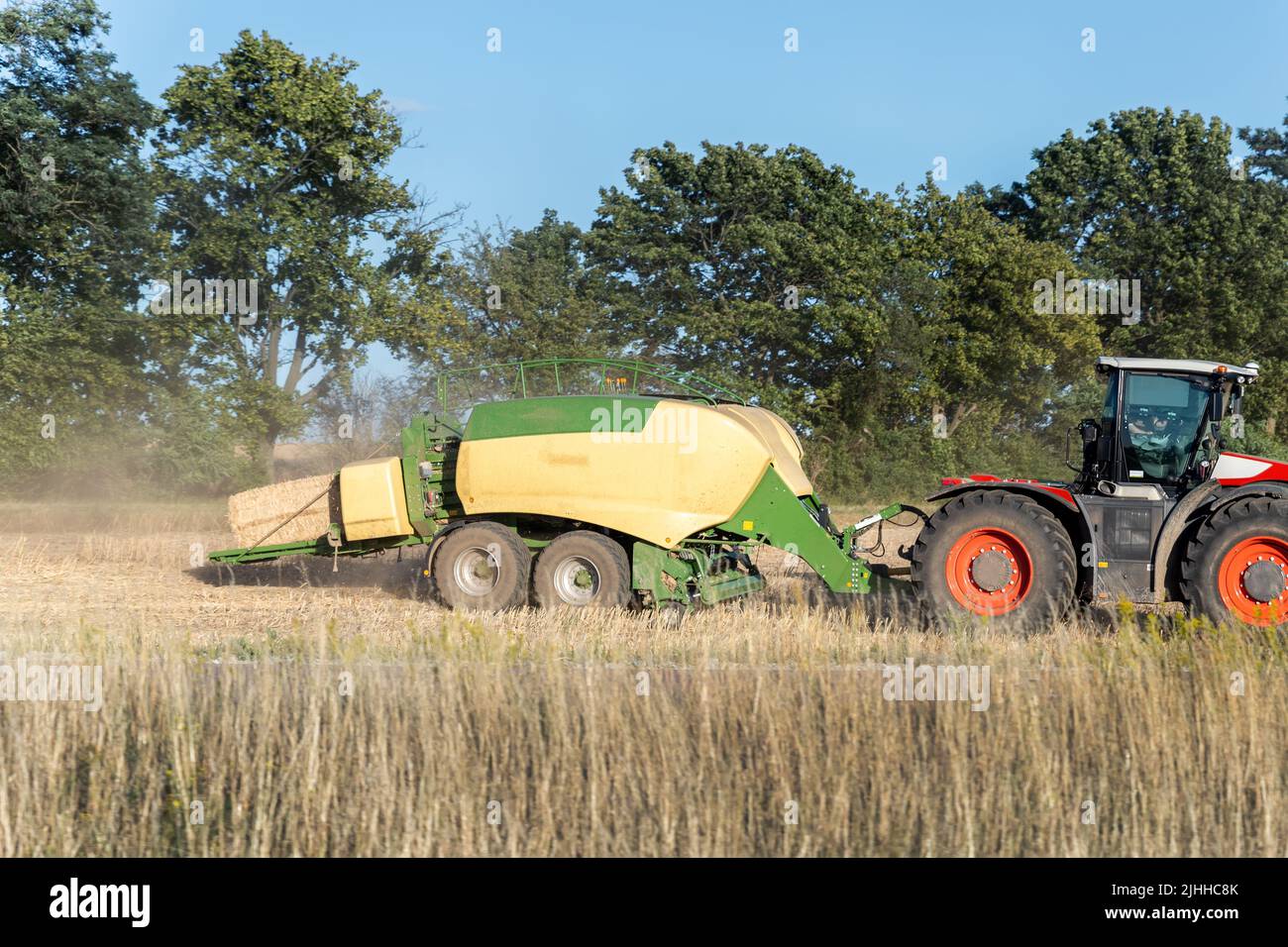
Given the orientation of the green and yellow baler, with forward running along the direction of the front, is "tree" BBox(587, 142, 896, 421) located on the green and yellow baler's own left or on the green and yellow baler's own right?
on the green and yellow baler's own left

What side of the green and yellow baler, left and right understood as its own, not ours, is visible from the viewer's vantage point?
right

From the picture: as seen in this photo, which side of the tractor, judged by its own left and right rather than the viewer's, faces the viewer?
right

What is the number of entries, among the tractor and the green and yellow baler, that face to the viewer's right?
2

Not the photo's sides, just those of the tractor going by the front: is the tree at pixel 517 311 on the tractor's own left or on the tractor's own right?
on the tractor's own left

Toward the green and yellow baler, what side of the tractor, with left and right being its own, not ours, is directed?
back

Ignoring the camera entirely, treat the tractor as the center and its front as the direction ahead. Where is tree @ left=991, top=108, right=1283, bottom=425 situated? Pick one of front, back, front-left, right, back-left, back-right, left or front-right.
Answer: left

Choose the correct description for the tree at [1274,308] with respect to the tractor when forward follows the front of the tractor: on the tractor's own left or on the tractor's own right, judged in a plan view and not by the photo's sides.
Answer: on the tractor's own left

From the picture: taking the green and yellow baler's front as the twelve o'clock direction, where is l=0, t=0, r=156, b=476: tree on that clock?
The tree is roughly at 8 o'clock from the green and yellow baler.

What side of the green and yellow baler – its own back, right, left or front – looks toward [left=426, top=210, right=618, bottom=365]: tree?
left

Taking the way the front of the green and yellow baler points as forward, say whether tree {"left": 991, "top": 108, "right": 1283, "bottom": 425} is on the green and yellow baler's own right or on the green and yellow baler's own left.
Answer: on the green and yellow baler's own left
